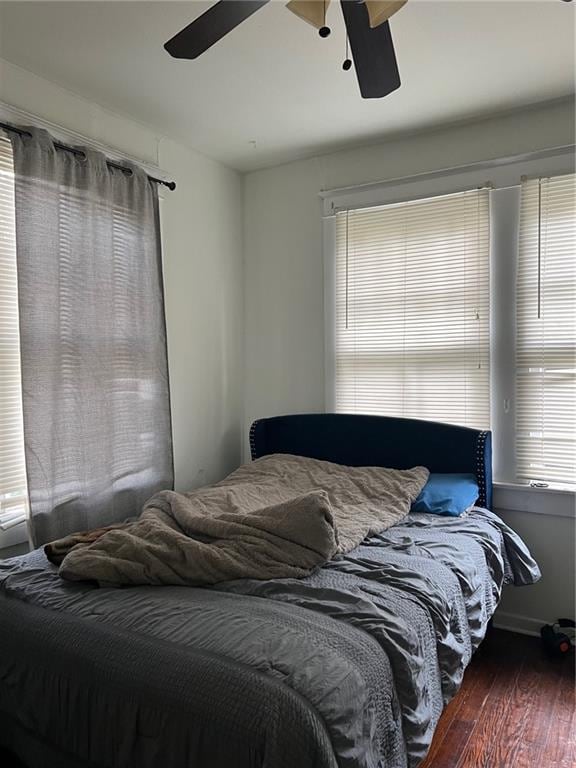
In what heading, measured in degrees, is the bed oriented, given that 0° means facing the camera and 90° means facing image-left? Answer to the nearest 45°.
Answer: approximately 45°

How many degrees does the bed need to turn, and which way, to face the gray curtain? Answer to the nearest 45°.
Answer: approximately 90° to its right

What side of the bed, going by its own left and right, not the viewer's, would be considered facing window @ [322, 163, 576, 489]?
back
